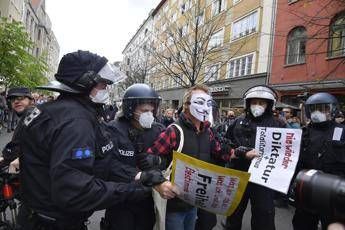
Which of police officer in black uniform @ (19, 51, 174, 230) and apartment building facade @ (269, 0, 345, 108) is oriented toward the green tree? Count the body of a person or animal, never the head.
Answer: the apartment building facade

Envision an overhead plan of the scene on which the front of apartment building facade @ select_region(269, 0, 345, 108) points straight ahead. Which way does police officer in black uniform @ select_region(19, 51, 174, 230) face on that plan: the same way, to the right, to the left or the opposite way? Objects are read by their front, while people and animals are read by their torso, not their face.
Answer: the opposite way

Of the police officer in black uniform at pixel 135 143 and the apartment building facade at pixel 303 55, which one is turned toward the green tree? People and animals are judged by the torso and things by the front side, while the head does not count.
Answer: the apartment building facade

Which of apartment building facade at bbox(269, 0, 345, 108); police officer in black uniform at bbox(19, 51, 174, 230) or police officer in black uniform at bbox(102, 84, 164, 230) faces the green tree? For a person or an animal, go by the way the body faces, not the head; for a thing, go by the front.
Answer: the apartment building facade

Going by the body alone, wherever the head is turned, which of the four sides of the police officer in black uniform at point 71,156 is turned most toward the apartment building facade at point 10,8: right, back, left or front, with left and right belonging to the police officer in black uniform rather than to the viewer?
left

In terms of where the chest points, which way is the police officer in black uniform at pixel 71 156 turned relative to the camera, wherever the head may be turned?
to the viewer's right

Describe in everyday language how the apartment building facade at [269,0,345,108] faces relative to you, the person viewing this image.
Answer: facing the viewer and to the left of the viewer

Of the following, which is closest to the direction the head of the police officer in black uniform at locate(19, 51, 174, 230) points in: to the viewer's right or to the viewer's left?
to the viewer's right

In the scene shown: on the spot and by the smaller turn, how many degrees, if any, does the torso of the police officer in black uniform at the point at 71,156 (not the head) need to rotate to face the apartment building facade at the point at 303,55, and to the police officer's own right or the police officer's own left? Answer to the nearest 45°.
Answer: approximately 45° to the police officer's own left

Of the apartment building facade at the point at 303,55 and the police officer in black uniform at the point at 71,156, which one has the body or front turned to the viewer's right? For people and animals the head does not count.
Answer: the police officer in black uniform

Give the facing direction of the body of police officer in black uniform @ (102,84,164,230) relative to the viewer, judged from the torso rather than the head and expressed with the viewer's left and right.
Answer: facing the viewer and to the right of the viewer

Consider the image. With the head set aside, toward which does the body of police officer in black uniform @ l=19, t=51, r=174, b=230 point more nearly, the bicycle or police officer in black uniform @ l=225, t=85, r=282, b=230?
the police officer in black uniform

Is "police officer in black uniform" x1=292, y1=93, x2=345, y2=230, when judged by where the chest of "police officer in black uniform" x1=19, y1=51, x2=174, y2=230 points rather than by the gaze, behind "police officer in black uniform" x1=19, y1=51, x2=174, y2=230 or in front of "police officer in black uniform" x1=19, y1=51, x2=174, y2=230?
in front
